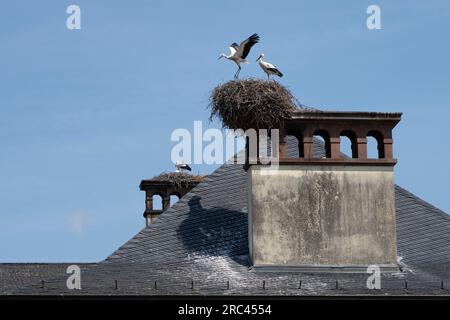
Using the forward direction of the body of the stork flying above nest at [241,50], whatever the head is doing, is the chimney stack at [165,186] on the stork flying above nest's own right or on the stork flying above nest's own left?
on the stork flying above nest's own right

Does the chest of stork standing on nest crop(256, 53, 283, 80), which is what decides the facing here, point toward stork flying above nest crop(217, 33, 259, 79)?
yes

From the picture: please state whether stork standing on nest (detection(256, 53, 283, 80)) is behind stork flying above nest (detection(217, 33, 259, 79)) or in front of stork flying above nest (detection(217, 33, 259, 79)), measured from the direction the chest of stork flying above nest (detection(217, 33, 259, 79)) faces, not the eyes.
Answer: behind

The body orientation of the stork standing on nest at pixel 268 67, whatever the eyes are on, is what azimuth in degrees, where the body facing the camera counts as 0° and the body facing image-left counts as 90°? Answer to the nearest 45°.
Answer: approximately 90°

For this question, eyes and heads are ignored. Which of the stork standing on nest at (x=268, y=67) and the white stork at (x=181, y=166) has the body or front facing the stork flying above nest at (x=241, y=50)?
the stork standing on nest at (x=268, y=67)

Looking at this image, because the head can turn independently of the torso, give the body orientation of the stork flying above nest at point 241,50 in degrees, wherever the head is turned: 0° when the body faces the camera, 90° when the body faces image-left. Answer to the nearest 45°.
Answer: approximately 90°

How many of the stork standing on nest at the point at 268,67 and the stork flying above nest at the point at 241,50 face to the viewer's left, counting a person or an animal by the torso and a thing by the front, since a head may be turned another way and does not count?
2

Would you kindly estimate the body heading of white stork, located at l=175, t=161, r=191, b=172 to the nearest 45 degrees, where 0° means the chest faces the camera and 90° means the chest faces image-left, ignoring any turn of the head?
approximately 90°

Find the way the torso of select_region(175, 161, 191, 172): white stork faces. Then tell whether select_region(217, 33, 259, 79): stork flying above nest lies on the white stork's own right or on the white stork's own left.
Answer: on the white stork's own left
